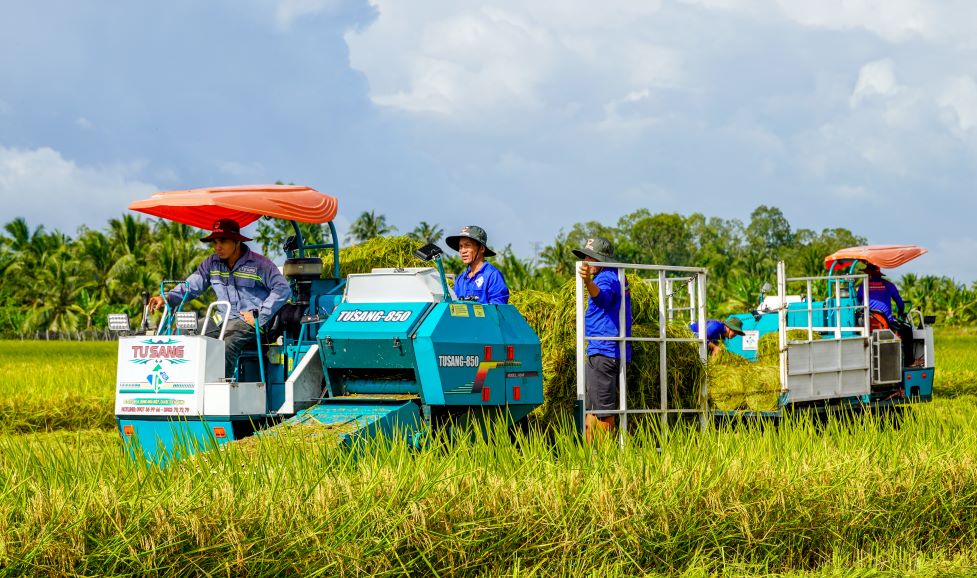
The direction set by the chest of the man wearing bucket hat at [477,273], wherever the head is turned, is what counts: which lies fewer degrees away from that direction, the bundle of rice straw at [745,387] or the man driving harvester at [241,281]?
the man driving harvester

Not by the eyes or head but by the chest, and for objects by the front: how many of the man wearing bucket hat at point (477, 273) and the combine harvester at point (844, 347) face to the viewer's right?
1

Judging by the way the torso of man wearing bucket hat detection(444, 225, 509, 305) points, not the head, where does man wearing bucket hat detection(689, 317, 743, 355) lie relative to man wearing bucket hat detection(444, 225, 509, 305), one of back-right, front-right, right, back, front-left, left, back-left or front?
back

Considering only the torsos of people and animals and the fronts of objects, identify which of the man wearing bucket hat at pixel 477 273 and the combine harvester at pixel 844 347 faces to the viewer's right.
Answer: the combine harvester

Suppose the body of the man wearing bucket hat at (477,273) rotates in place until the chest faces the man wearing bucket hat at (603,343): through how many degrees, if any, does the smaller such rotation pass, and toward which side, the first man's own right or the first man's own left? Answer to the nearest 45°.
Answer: approximately 135° to the first man's own left

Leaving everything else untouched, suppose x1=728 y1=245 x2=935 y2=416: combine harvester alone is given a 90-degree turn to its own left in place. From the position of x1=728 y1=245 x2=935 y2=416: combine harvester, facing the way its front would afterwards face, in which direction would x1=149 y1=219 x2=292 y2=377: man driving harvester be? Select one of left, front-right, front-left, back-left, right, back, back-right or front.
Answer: back-left

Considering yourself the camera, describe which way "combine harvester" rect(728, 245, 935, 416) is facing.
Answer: facing to the right of the viewer

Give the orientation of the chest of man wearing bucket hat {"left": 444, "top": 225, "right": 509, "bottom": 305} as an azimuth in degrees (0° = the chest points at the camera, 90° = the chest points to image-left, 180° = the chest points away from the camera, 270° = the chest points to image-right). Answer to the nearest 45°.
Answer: approximately 45°

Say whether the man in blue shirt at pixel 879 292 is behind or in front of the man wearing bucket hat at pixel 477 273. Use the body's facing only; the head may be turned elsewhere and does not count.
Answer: behind
